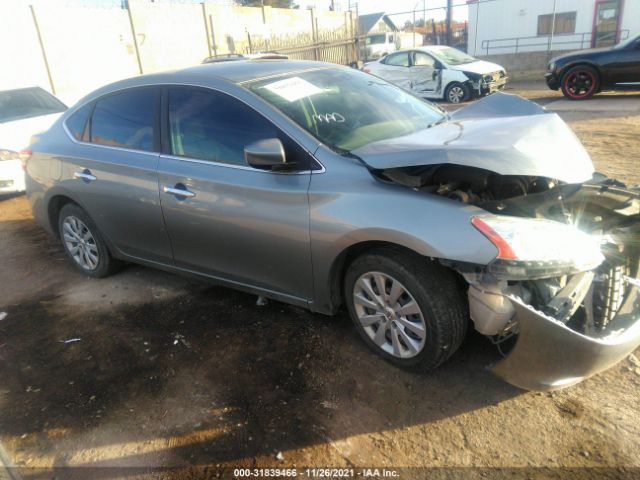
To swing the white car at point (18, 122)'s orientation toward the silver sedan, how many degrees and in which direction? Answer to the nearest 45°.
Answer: approximately 45° to its left

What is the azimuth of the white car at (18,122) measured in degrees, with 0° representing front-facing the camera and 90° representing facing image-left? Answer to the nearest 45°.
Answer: approximately 45°

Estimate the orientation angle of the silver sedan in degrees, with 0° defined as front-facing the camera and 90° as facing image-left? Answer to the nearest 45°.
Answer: approximately 315°

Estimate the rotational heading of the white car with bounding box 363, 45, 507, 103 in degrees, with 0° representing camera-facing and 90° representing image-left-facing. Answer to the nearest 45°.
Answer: approximately 315°

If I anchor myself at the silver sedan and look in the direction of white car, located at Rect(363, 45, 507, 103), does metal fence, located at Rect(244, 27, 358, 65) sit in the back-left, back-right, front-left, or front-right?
front-left

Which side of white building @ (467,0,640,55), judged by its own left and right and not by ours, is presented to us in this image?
front

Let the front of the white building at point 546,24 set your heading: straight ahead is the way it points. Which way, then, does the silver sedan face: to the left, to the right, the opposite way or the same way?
to the left

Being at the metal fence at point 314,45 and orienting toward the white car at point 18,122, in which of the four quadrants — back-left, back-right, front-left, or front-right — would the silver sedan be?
front-left

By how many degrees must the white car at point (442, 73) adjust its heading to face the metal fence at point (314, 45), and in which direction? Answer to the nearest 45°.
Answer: approximately 180°

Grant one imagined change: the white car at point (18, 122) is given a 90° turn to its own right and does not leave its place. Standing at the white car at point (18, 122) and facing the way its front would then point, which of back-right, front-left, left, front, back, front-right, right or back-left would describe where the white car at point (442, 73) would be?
back-right

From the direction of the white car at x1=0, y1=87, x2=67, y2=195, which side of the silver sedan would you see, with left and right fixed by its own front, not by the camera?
back

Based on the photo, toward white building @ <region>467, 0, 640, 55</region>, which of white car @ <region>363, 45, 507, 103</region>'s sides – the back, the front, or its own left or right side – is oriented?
left

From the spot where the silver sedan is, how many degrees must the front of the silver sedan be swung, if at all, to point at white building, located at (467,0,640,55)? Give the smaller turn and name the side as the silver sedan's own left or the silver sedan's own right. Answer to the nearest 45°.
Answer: approximately 90° to the silver sedan's own left

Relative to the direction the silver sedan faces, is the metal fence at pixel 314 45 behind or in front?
behind

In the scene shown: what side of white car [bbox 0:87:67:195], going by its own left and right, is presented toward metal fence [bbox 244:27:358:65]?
back

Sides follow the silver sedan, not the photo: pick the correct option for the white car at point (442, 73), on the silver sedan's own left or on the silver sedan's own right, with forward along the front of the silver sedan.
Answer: on the silver sedan's own left
